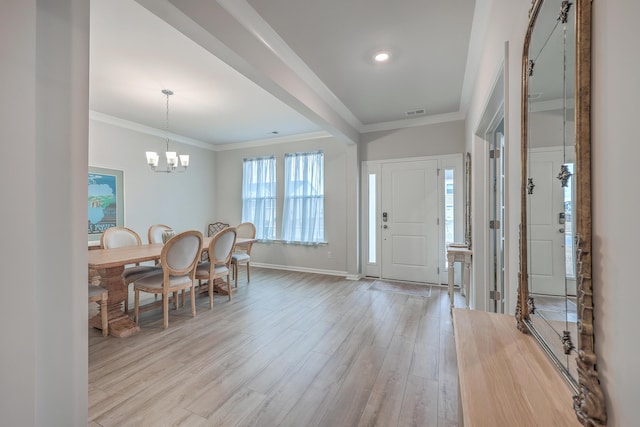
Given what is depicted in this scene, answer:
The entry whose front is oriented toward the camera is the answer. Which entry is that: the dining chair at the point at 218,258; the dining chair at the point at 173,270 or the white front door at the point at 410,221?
the white front door

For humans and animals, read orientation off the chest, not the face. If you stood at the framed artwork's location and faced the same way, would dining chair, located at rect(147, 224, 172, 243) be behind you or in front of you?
in front

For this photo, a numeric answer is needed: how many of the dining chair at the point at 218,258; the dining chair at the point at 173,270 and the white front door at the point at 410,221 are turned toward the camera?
1

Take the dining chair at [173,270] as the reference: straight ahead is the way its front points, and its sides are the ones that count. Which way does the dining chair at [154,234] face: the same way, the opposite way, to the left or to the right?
the opposite way

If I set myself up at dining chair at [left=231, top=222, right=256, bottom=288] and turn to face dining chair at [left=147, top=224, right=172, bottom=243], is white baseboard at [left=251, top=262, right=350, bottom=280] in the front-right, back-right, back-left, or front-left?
back-right

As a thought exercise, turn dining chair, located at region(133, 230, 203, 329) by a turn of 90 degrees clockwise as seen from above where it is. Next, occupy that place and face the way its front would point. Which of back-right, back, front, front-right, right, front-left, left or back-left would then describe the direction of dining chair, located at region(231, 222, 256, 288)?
front

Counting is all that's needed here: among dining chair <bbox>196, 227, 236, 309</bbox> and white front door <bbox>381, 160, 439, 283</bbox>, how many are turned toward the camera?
1

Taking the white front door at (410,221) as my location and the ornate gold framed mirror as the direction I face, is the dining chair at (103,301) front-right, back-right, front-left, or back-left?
front-right

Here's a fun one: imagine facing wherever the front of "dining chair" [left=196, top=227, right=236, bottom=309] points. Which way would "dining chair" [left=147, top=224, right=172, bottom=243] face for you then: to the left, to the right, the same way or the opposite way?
the opposite way

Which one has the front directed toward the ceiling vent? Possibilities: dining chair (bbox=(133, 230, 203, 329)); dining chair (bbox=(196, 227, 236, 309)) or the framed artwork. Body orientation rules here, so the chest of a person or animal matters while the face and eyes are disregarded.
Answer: the framed artwork

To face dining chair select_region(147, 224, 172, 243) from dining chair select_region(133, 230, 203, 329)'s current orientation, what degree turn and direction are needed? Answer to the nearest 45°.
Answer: approximately 45° to its right

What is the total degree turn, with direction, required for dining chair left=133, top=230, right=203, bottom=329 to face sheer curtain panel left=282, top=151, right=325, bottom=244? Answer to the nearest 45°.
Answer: approximately 90° to its right

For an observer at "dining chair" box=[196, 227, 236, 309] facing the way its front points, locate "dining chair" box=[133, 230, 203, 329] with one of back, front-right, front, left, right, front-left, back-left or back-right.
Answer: left

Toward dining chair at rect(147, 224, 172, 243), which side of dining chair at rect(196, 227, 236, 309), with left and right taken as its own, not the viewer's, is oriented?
front

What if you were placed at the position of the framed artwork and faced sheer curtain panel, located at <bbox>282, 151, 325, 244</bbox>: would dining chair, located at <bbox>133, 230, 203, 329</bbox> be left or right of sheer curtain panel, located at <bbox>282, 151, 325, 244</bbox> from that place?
right
